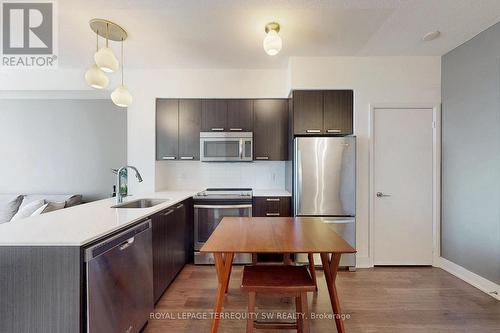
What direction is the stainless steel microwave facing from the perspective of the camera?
toward the camera

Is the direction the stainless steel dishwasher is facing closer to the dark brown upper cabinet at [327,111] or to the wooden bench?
the wooden bench

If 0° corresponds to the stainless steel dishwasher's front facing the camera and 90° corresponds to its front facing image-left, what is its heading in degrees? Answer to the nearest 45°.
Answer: approximately 315°

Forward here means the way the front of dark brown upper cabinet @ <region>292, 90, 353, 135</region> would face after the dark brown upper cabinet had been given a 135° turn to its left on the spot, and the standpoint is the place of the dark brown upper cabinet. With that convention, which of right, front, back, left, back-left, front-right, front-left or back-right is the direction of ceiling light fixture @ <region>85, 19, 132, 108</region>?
back

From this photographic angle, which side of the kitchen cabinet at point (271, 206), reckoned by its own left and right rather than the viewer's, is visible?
front

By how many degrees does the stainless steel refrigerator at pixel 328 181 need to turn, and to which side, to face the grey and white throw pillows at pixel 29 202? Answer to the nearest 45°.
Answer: approximately 90° to its right

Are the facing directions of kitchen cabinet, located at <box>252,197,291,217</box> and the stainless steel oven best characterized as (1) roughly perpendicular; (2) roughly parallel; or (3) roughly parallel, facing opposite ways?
roughly parallel

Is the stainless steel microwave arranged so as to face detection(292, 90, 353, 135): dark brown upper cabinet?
no

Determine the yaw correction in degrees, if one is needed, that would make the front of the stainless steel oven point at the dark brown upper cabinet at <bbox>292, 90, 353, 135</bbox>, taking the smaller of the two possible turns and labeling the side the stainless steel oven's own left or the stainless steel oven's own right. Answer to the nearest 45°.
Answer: approximately 90° to the stainless steel oven's own left

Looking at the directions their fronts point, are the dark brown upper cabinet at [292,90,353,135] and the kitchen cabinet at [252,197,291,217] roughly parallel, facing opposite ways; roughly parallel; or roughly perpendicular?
roughly parallel

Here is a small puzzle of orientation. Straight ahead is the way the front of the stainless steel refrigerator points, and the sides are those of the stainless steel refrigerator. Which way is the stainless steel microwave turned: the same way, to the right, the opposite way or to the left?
the same way

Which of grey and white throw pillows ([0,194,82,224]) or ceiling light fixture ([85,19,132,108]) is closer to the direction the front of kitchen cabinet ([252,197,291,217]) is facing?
the ceiling light fixture

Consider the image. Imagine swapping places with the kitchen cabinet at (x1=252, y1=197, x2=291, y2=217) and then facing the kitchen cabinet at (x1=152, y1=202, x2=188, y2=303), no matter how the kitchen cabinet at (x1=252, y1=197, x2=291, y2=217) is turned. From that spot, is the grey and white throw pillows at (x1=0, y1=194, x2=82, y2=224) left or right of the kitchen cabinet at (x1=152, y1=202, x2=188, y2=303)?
right

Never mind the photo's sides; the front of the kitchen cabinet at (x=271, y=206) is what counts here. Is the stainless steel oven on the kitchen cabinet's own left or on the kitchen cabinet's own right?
on the kitchen cabinet's own right

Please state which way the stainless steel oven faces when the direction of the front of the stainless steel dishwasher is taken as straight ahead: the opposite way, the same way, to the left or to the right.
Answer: to the right

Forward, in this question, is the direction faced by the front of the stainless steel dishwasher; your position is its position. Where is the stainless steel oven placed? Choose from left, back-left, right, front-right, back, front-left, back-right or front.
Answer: left

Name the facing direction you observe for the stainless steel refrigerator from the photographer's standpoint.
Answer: facing the viewer

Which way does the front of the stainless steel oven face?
toward the camera

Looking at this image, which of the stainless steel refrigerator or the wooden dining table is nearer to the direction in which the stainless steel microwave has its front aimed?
the wooden dining table

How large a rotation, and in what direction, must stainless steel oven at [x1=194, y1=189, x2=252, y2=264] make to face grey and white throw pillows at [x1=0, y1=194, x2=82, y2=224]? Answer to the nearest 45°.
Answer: approximately 90° to its right
